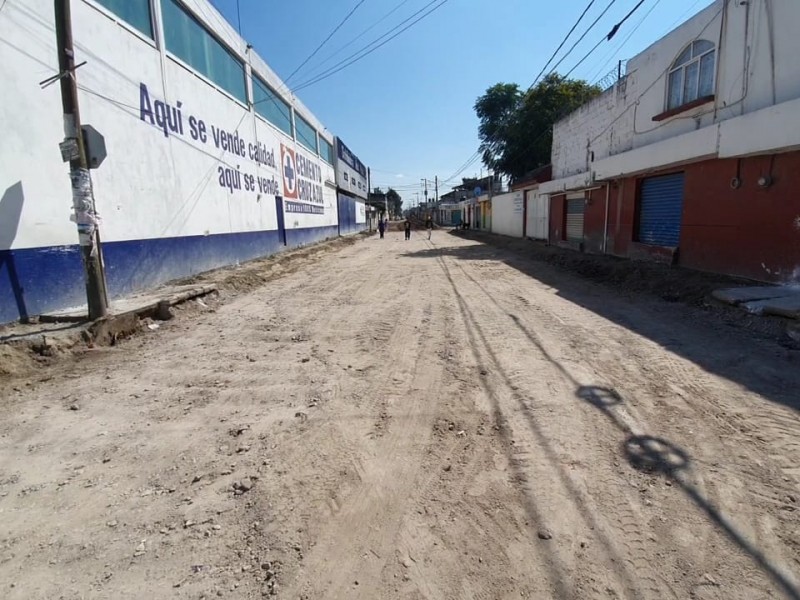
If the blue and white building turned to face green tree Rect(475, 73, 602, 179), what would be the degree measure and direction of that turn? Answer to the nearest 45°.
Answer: approximately 90° to its left

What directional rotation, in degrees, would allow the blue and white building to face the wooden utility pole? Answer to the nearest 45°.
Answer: approximately 45° to its right

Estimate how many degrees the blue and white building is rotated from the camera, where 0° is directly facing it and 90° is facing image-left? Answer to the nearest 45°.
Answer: approximately 315°

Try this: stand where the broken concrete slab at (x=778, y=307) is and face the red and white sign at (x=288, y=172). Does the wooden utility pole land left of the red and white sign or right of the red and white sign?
left

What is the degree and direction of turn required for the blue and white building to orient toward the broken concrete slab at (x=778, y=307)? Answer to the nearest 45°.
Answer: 0° — it already faces it
